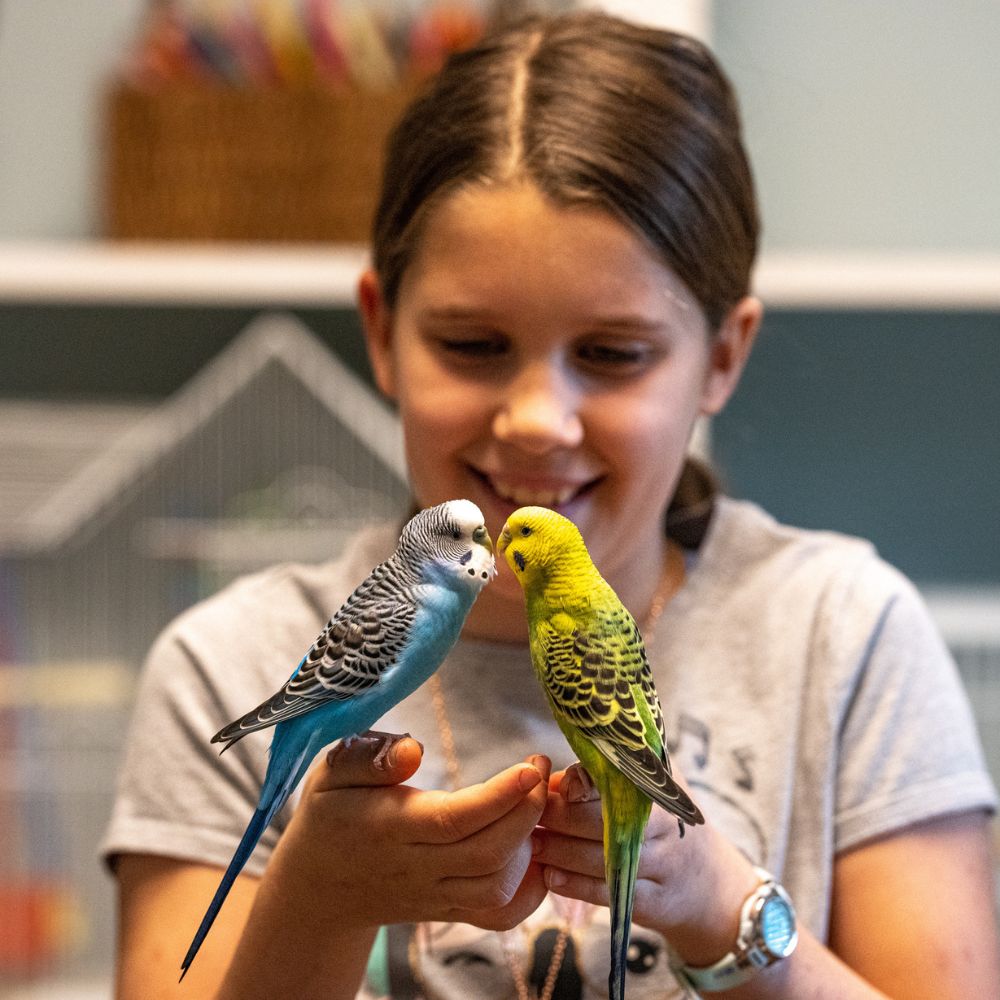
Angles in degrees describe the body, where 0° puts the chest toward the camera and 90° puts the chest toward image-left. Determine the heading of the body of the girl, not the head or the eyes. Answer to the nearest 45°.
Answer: approximately 0°

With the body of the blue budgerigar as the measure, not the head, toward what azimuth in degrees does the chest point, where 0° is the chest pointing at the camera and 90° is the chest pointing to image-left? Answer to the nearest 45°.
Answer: approximately 270°

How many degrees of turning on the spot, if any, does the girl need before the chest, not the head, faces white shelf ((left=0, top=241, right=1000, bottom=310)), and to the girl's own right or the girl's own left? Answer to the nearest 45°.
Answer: approximately 180°

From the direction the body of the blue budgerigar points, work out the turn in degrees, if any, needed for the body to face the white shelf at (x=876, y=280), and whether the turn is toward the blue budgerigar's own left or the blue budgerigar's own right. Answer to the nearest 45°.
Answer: approximately 45° to the blue budgerigar's own left

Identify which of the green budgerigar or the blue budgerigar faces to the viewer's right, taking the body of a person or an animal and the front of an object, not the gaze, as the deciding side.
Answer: the blue budgerigar

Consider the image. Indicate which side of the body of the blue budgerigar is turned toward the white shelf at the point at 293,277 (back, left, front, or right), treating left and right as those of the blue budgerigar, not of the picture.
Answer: left

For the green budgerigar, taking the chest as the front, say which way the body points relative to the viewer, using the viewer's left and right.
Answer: facing away from the viewer and to the left of the viewer
